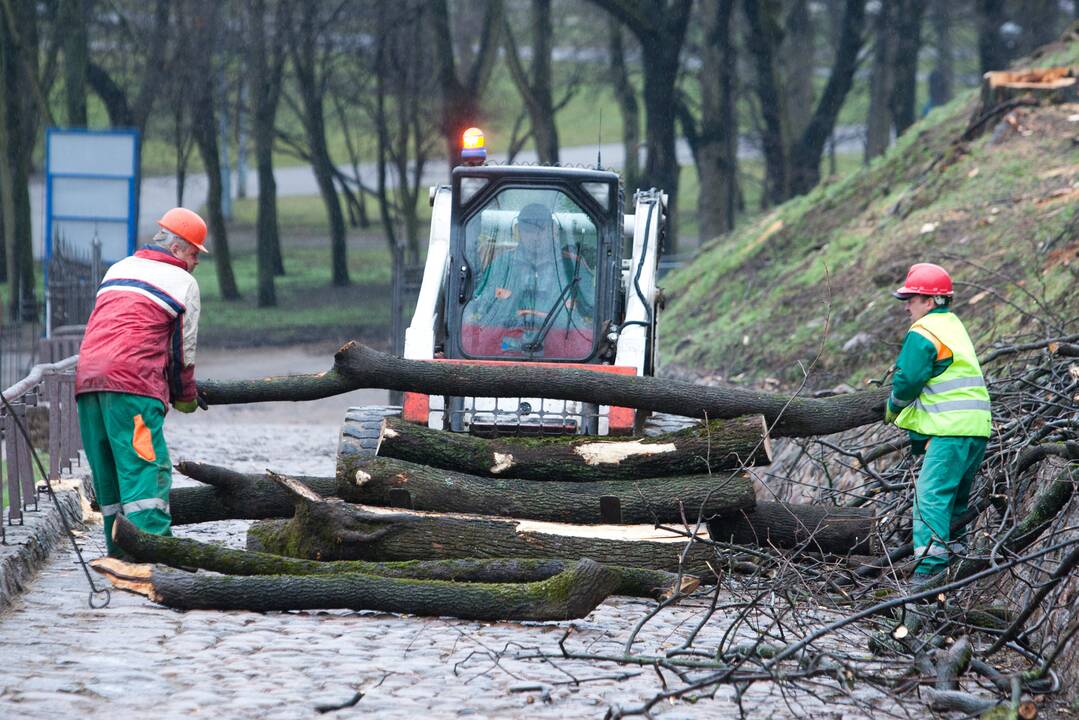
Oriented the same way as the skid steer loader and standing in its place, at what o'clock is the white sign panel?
The white sign panel is roughly at 5 o'clock from the skid steer loader.

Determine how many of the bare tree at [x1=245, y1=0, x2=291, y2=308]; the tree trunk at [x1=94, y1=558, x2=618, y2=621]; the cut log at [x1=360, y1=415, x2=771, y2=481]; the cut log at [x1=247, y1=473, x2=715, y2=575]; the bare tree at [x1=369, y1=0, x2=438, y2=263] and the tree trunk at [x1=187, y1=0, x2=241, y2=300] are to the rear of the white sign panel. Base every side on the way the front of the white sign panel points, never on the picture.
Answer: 3

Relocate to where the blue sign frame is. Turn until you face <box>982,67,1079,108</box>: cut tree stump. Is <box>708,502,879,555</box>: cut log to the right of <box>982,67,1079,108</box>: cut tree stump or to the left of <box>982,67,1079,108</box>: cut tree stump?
right

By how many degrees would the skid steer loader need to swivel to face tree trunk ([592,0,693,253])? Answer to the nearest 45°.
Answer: approximately 180°

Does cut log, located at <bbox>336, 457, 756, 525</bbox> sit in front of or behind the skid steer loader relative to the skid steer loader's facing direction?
in front

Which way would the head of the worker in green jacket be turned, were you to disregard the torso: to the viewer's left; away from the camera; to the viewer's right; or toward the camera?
to the viewer's left

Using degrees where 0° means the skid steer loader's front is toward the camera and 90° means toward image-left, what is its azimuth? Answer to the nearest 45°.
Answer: approximately 0°

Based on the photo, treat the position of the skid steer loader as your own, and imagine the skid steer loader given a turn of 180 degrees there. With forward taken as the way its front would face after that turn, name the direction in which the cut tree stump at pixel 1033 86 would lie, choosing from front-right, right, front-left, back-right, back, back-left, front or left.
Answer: front-right
